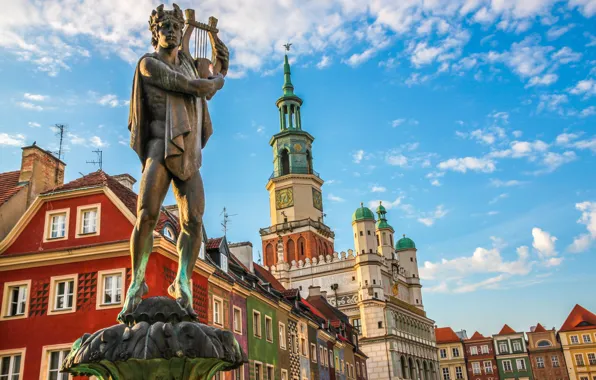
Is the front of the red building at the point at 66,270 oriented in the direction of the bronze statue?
yes

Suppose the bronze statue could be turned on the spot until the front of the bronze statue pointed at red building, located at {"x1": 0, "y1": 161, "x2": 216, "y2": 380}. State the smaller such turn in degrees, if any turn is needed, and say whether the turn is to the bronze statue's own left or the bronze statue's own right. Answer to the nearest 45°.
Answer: approximately 180°

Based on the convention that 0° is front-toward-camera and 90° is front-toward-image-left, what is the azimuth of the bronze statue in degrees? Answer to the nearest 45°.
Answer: approximately 0°

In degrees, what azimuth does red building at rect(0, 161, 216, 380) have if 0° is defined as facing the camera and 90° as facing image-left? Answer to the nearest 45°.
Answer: approximately 0°

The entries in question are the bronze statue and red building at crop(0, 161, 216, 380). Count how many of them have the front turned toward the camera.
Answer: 2
